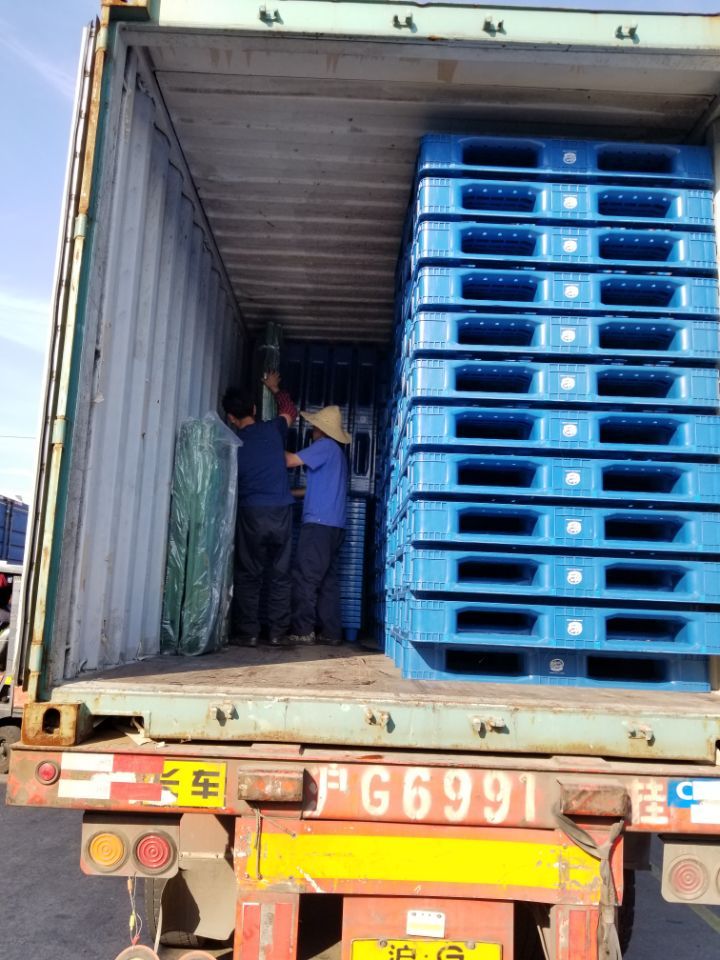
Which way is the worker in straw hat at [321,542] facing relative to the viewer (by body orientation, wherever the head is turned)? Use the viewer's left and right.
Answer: facing to the left of the viewer

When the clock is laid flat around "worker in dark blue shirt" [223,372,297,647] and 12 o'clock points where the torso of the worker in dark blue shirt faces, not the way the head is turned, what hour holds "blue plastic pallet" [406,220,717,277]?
The blue plastic pallet is roughly at 5 o'clock from the worker in dark blue shirt.

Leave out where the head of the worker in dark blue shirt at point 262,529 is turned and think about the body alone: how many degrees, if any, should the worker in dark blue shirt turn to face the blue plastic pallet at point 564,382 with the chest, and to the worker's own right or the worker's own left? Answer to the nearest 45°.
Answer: approximately 135° to the worker's own right

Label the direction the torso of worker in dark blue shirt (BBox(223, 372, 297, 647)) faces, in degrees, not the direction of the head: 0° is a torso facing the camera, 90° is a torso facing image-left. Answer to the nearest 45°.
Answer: approximately 180°

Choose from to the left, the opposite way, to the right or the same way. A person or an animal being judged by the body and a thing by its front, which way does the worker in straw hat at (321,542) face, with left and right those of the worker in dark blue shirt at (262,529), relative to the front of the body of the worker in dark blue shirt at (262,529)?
to the left

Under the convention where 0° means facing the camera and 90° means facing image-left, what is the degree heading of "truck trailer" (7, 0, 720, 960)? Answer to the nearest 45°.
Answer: approximately 180°

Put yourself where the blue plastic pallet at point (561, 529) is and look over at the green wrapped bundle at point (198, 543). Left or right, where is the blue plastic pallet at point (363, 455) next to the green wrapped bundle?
right
